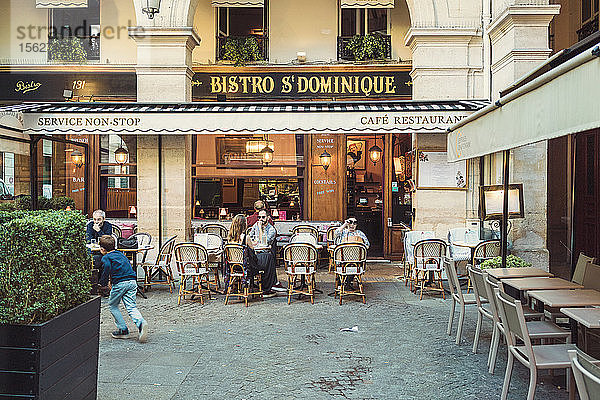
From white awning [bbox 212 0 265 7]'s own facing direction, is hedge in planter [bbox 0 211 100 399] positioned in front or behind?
in front

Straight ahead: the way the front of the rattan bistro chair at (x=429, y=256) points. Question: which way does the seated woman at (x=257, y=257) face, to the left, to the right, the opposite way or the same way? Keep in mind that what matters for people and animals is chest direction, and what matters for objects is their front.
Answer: to the right

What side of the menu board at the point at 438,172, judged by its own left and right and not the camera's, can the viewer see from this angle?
front

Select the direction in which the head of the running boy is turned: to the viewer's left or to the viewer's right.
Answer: to the viewer's left

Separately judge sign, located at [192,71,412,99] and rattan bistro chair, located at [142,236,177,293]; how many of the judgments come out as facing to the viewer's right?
0

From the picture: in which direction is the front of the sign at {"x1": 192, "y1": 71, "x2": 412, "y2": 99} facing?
toward the camera

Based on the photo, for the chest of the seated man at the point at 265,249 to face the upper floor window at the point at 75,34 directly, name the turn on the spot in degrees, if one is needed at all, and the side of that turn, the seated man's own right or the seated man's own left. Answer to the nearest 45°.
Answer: approximately 135° to the seated man's own right

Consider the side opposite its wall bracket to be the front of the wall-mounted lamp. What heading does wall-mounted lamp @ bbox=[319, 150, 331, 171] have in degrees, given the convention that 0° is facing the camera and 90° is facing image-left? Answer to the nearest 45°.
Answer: approximately 0°

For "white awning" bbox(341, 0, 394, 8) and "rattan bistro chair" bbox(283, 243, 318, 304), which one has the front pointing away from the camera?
the rattan bistro chair

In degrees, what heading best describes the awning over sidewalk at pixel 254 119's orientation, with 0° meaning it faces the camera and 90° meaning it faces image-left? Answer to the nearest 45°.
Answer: approximately 0°
